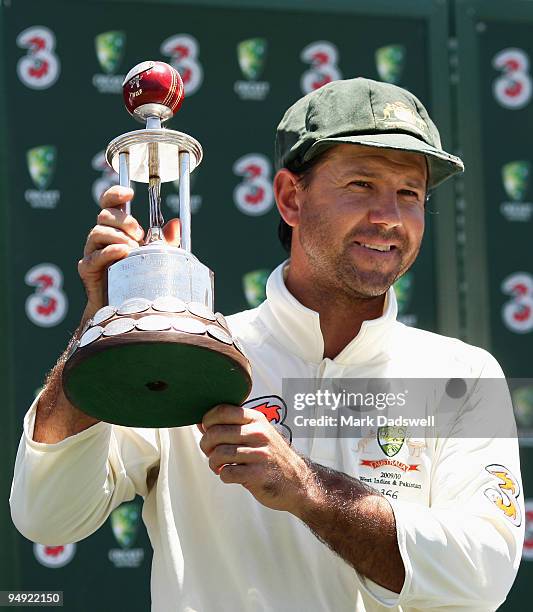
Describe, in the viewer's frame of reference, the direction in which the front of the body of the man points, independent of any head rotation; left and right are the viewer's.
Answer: facing the viewer

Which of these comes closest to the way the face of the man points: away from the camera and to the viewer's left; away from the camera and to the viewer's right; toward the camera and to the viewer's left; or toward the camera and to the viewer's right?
toward the camera and to the viewer's right
